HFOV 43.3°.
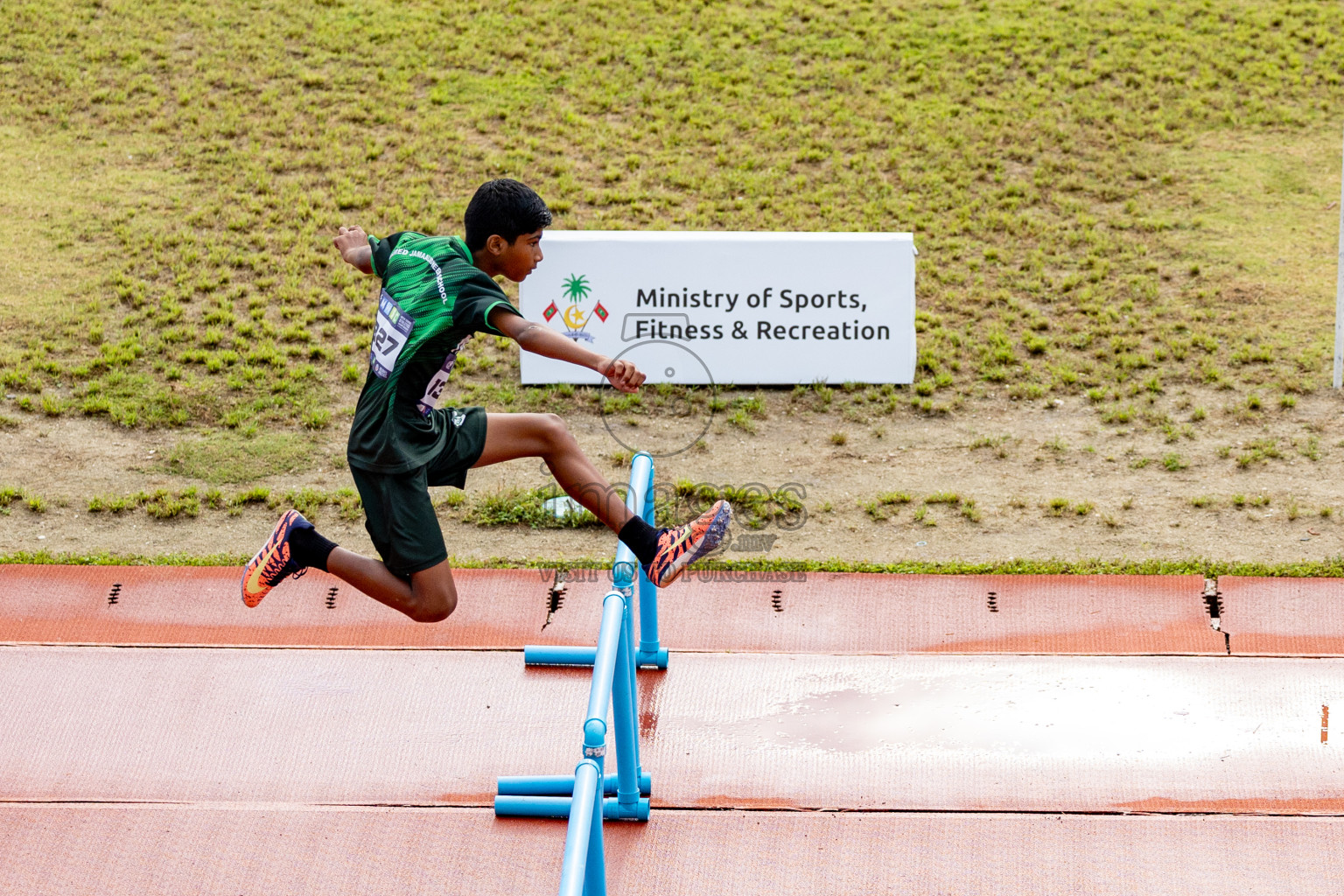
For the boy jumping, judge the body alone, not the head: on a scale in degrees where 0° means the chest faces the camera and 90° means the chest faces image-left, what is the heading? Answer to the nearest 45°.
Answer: approximately 270°

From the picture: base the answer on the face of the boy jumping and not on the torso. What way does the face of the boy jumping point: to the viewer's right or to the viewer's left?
to the viewer's right

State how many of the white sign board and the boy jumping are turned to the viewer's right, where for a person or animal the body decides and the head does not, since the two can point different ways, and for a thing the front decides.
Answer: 1

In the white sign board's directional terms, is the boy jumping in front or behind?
in front

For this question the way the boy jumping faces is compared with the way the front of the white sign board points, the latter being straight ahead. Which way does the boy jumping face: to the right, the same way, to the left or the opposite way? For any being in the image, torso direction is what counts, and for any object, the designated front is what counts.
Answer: to the left

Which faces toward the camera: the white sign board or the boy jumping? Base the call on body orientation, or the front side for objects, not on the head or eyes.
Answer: the white sign board

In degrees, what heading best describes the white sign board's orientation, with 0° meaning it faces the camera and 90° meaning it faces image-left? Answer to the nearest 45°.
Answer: approximately 0°
